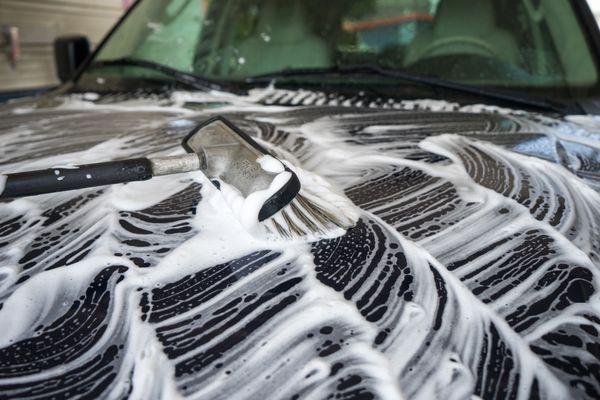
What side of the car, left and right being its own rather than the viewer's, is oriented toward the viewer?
front
